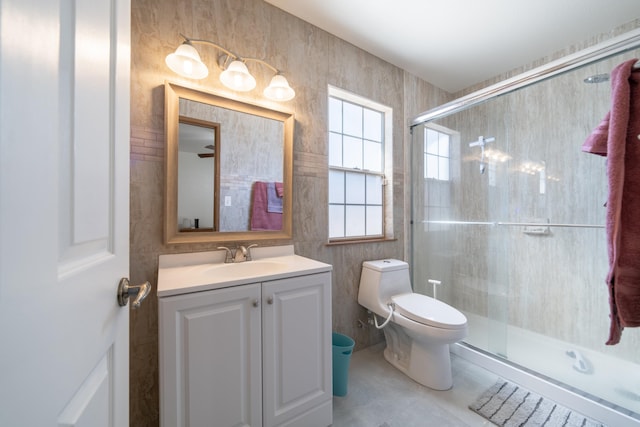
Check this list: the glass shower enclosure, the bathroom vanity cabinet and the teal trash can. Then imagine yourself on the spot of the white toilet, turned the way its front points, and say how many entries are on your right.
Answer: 2

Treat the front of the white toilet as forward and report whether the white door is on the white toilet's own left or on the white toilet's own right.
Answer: on the white toilet's own right

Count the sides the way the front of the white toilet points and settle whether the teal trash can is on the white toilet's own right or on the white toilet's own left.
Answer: on the white toilet's own right

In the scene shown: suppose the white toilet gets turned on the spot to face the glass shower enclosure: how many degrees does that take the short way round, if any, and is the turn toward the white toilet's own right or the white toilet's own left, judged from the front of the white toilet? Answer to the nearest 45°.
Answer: approximately 90° to the white toilet's own left

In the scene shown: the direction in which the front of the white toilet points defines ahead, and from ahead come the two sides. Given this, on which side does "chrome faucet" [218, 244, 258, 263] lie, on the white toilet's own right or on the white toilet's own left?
on the white toilet's own right

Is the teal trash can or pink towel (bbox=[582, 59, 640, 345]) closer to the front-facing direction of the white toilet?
the pink towel

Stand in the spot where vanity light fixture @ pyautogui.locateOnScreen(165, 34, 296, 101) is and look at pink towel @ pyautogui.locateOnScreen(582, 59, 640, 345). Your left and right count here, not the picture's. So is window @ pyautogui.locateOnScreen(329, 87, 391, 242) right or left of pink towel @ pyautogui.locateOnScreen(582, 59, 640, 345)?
left

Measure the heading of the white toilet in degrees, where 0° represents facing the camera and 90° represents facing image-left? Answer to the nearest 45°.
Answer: approximately 315°

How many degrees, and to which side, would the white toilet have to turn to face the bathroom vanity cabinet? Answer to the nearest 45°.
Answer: approximately 90° to its right
